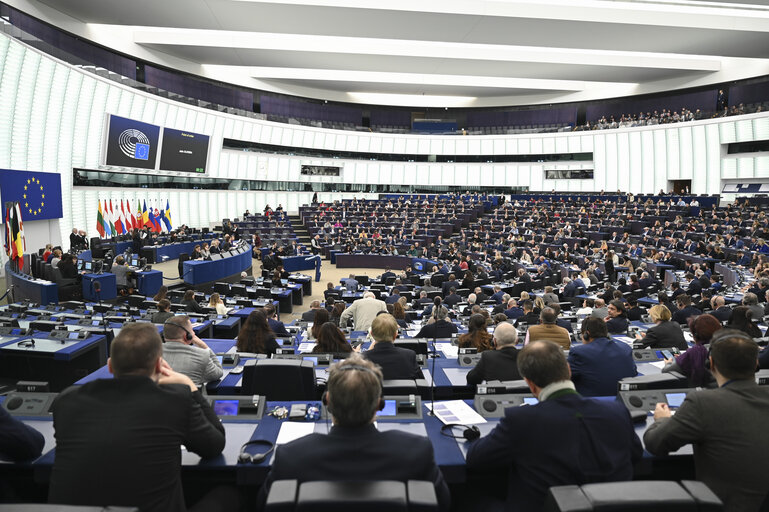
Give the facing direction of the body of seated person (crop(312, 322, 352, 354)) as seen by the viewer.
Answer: away from the camera

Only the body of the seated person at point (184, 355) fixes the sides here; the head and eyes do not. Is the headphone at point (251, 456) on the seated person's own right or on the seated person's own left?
on the seated person's own right

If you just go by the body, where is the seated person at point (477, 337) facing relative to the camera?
away from the camera

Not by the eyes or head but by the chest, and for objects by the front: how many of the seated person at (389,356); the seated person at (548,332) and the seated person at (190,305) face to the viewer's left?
0

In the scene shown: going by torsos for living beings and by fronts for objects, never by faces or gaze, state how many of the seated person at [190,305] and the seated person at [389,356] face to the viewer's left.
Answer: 0

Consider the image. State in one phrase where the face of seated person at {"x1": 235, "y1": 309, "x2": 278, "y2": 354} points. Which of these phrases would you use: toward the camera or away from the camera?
away from the camera

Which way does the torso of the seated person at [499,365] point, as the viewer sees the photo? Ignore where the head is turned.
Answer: away from the camera

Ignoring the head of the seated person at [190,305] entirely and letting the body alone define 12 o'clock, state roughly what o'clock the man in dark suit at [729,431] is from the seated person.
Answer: The man in dark suit is roughly at 4 o'clock from the seated person.

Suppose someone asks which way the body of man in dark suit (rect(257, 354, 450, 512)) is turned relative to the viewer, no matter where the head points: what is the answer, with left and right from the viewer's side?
facing away from the viewer

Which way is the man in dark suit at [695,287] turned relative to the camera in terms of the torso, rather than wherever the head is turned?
to the viewer's left

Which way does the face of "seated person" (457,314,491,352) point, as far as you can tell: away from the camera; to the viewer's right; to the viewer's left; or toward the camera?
away from the camera

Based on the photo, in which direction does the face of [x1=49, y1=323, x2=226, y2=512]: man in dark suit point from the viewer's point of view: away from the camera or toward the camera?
away from the camera
